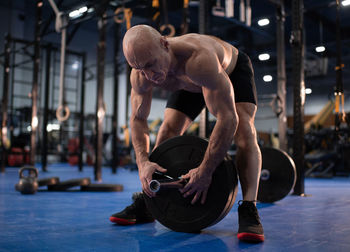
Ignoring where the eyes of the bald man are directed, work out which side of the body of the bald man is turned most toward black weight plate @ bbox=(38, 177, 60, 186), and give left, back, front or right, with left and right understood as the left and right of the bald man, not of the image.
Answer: right

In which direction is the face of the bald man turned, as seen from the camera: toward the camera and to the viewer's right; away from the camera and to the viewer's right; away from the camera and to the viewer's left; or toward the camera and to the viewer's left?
toward the camera and to the viewer's left

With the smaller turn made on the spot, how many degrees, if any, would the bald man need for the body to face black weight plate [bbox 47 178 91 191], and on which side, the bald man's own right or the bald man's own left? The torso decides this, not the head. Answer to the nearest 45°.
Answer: approximately 90° to the bald man's own right

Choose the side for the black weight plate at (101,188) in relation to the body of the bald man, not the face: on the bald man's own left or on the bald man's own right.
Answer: on the bald man's own right

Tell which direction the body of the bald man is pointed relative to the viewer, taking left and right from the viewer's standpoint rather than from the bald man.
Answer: facing the viewer and to the left of the viewer

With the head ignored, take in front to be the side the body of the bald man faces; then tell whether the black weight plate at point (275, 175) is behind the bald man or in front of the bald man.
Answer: behind
